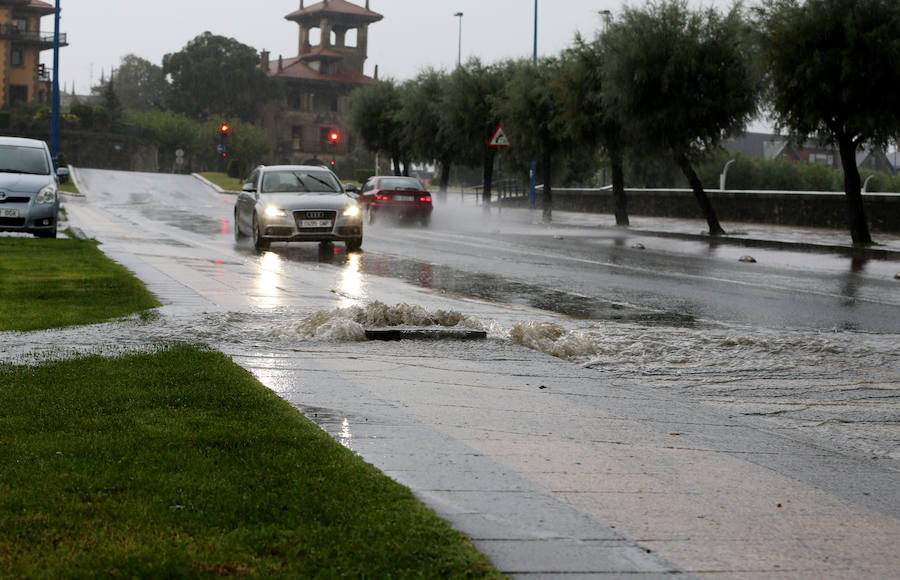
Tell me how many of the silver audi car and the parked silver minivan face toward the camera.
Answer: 2

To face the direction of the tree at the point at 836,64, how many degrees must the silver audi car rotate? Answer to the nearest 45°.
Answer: approximately 90° to its left

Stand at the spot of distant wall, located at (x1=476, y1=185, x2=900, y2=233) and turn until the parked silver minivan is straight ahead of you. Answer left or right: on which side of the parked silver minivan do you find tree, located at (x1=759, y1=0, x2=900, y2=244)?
left

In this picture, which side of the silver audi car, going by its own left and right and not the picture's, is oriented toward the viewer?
front

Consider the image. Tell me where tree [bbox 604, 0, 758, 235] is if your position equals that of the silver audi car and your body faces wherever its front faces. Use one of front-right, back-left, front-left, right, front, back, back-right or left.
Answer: back-left

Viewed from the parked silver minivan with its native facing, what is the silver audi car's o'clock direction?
The silver audi car is roughly at 9 o'clock from the parked silver minivan.

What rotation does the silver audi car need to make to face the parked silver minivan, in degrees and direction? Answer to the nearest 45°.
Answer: approximately 90° to its right

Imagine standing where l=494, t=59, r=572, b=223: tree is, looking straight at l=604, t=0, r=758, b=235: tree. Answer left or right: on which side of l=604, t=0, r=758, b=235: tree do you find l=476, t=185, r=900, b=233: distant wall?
left

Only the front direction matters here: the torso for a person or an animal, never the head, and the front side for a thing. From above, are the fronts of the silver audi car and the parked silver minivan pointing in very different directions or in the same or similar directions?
same or similar directions

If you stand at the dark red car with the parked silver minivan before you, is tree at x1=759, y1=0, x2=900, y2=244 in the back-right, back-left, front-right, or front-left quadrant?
front-left

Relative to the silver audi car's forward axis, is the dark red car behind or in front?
behind
